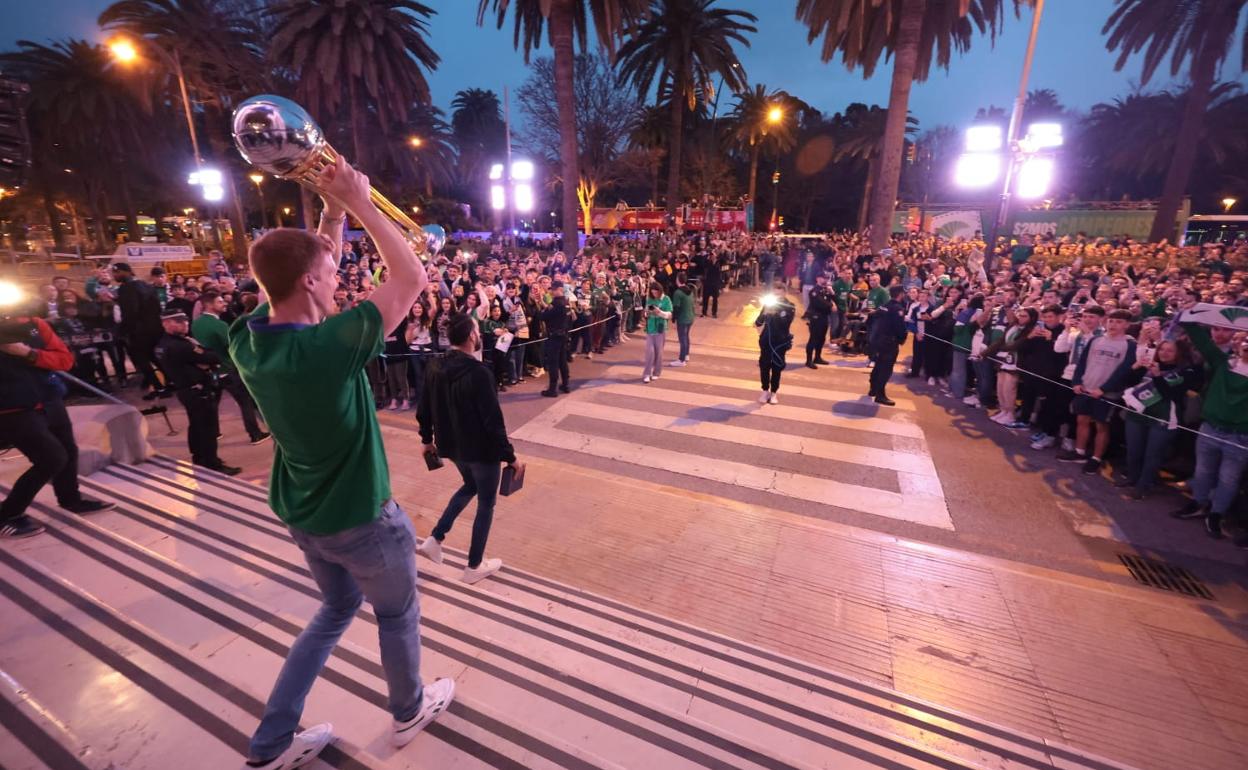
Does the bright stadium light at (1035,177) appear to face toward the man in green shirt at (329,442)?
yes

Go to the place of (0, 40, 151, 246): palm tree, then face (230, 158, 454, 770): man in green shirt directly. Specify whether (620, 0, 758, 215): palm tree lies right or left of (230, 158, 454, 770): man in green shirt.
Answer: left

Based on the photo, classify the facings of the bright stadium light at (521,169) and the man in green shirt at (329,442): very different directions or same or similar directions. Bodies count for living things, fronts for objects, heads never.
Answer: very different directions

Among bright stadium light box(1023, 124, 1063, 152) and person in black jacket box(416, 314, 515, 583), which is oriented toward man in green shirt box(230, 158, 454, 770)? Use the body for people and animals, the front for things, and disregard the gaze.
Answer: the bright stadium light

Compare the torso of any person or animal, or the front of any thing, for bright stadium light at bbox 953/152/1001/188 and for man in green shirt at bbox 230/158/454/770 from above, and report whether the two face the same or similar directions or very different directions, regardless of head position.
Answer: very different directions

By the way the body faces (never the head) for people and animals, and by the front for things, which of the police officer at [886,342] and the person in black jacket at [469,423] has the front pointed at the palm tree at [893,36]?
the person in black jacket

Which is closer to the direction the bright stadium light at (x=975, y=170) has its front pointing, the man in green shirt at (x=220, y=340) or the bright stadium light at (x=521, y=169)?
the man in green shirt

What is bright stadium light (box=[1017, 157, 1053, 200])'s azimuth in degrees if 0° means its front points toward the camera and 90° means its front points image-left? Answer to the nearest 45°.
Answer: approximately 0°

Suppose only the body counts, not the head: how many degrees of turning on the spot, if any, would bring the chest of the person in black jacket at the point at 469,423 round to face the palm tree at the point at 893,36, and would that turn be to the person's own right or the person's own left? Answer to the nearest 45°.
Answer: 0° — they already face it

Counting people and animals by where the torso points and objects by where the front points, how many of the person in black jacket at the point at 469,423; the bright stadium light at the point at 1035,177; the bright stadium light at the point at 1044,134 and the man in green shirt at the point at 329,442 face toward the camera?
2

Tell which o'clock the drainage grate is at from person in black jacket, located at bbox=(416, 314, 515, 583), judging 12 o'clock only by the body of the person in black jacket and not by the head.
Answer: The drainage grate is roughly at 2 o'clock from the person in black jacket.
